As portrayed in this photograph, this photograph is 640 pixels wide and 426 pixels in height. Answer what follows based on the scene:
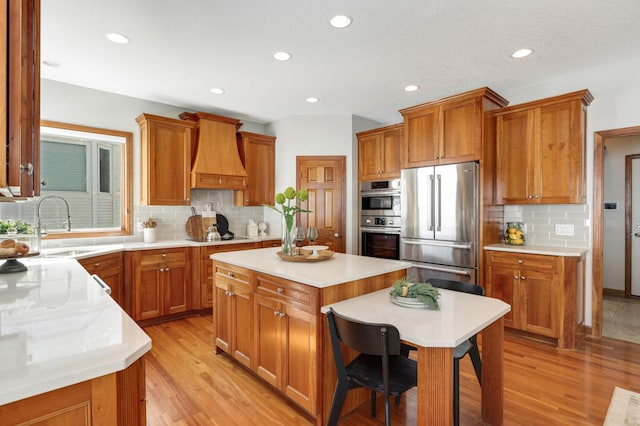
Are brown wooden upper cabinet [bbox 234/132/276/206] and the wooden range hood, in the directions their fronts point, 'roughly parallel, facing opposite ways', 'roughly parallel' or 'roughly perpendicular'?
roughly parallel

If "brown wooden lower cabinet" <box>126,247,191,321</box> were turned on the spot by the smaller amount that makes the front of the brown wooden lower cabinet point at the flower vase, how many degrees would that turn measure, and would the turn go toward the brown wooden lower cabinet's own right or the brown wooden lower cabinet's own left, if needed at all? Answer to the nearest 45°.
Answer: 0° — it already faces it

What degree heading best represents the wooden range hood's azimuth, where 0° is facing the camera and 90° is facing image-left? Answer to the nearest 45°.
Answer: approximately 315°

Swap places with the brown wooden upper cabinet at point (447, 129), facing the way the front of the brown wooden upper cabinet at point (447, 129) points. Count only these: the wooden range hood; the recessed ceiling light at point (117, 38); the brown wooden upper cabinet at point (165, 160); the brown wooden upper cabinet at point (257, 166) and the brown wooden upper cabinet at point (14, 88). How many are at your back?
0

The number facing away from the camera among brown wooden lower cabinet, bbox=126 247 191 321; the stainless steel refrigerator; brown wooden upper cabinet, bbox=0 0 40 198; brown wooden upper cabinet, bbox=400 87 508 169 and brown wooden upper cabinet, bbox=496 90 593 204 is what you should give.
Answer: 0

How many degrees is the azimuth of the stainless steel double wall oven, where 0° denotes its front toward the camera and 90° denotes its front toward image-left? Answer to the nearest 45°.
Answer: approximately 45°

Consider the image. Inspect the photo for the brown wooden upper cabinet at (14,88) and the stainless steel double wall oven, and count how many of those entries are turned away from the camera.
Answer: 0

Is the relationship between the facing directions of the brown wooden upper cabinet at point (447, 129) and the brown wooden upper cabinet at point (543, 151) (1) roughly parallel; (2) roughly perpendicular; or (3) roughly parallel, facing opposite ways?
roughly parallel

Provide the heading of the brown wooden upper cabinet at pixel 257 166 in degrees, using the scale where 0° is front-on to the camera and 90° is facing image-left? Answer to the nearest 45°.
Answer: approximately 315°

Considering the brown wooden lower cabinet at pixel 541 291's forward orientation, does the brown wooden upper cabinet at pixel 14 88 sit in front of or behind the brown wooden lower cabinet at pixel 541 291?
in front

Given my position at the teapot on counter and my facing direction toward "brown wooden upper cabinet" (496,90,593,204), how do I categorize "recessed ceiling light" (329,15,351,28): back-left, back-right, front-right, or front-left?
front-right

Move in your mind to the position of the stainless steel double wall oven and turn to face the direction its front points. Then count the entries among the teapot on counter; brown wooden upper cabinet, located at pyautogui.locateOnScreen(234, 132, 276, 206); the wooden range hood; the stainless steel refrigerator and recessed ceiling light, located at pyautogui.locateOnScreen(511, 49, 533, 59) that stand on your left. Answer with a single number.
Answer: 2

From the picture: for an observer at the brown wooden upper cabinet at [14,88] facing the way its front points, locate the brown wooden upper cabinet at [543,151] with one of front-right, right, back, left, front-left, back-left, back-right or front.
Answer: front-left

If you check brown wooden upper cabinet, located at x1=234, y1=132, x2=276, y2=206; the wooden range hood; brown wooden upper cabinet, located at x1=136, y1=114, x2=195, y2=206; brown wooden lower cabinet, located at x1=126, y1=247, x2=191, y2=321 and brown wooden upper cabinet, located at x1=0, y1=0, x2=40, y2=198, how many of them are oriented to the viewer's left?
0
